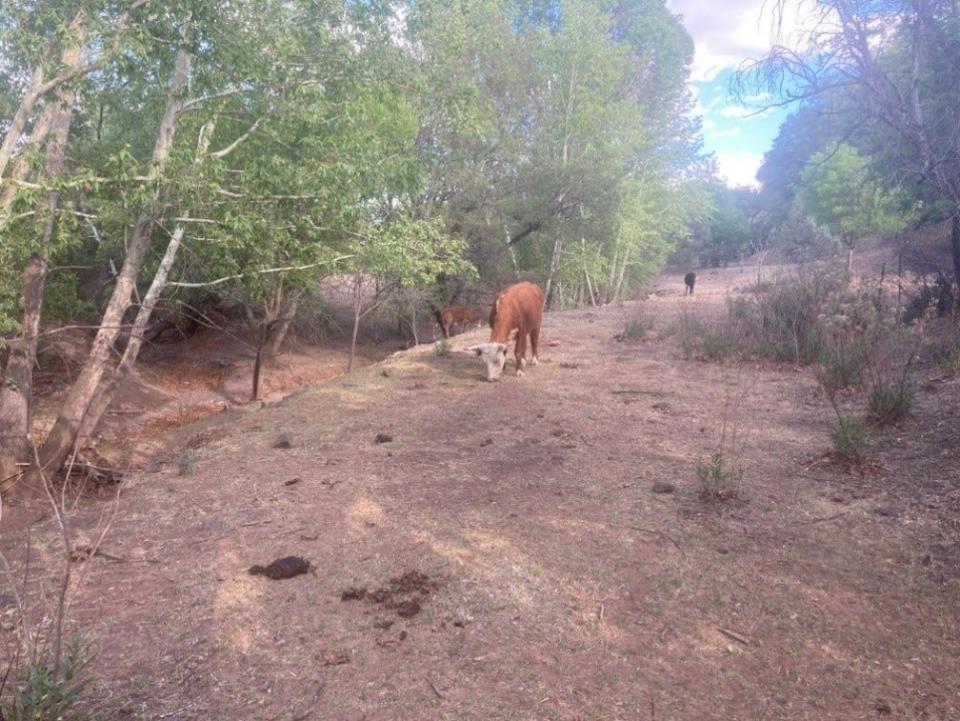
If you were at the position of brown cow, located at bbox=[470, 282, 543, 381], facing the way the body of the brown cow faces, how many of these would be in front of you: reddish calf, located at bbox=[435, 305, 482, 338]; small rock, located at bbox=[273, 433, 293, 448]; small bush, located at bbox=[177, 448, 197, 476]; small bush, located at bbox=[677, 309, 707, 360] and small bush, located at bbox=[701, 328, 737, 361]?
2

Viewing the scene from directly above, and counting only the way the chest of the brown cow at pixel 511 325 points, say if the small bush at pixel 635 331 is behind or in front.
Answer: behind

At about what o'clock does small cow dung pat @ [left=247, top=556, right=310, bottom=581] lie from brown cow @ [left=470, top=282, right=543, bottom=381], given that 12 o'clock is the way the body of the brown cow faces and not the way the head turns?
The small cow dung pat is roughly at 11 o'clock from the brown cow.

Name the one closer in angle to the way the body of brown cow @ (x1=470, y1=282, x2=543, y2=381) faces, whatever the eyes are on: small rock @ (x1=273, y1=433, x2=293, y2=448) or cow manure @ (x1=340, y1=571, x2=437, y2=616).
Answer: the small rock

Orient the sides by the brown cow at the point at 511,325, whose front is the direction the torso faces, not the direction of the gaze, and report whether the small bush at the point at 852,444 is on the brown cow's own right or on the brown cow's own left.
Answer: on the brown cow's own left

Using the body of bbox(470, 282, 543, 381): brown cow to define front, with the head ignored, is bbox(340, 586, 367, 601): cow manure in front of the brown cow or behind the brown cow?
in front

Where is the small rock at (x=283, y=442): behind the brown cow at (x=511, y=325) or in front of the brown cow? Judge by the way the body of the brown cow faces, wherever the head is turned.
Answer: in front

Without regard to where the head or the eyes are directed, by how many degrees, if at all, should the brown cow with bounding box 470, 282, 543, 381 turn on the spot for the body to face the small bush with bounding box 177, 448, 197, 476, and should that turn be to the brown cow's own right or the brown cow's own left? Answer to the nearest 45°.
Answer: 0° — it already faces it

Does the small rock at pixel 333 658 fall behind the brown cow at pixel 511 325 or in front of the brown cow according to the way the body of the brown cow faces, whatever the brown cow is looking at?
in front

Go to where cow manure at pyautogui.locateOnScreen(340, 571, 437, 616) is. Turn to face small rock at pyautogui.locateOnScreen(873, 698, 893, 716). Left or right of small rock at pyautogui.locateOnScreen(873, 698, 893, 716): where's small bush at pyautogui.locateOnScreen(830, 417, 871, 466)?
left

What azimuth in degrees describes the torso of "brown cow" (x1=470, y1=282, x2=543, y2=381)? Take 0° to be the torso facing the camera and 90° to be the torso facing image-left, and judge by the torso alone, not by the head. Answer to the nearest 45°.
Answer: approximately 45°

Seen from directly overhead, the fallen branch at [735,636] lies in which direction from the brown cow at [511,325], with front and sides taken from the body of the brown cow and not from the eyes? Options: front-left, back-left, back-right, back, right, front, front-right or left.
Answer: front-left

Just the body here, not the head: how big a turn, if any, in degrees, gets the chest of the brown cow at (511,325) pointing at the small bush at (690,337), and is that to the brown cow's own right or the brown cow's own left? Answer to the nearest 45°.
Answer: approximately 135° to the brown cow's own left
